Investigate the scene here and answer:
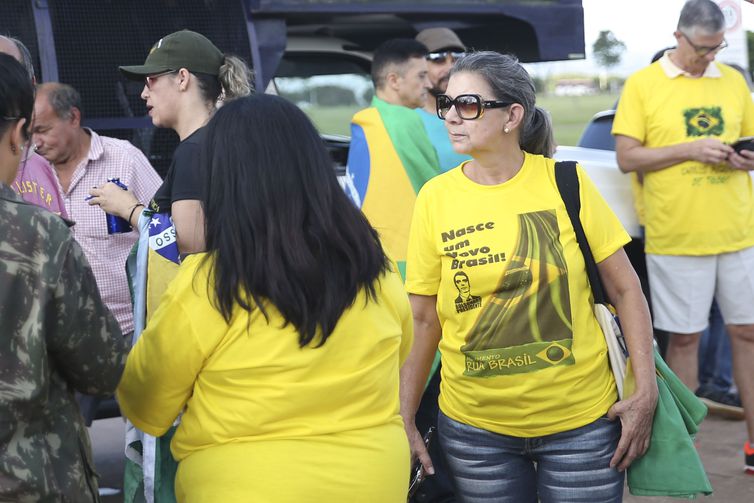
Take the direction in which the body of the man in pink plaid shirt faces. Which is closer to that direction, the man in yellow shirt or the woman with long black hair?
the woman with long black hair

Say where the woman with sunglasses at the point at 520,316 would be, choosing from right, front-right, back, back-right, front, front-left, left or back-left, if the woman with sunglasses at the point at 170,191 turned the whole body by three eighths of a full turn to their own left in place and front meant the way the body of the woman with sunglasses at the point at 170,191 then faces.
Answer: front

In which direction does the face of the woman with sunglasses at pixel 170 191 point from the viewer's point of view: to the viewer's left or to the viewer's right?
to the viewer's left

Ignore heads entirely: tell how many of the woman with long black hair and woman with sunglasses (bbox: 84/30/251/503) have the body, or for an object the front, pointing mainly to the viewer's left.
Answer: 1

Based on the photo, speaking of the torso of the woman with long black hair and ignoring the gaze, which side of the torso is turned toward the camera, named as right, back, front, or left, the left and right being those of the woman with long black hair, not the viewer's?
back

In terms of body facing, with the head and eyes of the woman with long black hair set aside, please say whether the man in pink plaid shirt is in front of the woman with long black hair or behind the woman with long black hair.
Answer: in front

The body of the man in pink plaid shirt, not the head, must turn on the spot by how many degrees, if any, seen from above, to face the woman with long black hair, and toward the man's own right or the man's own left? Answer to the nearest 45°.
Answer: approximately 45° to the man's own left

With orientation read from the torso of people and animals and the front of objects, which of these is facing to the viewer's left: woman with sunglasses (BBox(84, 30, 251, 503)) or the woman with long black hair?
the woman with sunglasses

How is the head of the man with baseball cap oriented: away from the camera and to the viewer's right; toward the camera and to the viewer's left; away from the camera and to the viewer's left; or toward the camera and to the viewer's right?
toward the camera and to the viewer's left

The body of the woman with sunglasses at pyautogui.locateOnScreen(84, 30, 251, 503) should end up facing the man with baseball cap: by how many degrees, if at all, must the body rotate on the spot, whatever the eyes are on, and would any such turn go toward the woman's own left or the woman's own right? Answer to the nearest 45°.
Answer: approximately 135° to the woman's own right

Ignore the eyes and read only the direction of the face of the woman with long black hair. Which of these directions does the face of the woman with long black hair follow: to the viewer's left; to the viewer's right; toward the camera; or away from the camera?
away from the camera

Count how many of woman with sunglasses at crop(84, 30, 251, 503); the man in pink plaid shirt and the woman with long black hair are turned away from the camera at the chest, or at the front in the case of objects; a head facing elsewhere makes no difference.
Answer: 1

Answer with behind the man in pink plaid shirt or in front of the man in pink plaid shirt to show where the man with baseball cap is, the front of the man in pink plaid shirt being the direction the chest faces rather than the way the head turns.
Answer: behind

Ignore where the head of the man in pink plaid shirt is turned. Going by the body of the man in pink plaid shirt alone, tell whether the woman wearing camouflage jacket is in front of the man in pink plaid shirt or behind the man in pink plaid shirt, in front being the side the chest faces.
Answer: in front

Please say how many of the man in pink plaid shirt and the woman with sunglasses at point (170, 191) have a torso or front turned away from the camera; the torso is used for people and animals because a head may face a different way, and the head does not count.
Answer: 0

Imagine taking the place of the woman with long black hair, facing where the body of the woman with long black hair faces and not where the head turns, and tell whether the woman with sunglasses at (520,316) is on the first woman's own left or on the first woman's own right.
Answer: on the first woman's own right

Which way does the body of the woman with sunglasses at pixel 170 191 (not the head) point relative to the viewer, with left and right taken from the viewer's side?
facing to the left of the viewer

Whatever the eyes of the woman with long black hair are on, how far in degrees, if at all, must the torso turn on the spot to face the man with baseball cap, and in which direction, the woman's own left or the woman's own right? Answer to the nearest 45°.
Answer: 0° — they already face them

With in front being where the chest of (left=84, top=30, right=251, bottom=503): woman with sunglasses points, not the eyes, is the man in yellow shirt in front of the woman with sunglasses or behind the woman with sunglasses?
behind
